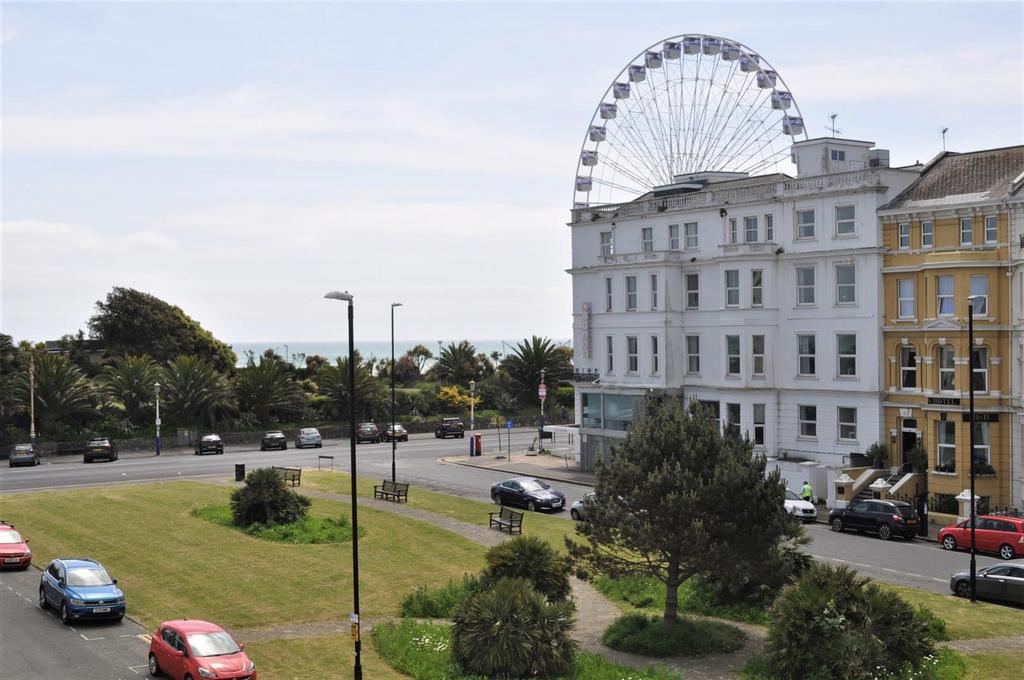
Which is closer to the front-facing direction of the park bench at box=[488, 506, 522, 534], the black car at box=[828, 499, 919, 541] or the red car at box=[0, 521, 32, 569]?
the red car

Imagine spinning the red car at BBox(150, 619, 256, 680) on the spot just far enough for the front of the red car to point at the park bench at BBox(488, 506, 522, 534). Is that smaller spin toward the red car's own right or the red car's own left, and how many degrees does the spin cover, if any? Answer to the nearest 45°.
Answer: approximately 90° to the red car's own left

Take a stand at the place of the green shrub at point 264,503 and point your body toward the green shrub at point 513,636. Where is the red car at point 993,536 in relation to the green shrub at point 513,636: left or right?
left

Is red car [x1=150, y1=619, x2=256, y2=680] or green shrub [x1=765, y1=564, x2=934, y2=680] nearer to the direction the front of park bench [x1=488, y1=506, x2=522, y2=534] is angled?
the red car

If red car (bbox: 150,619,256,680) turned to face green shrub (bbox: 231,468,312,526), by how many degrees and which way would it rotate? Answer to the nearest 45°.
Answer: approximately 135° to its left

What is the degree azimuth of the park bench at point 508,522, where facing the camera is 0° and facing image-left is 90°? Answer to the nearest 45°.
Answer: approximately 45°
